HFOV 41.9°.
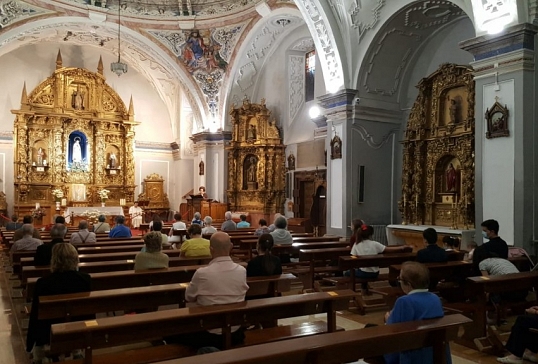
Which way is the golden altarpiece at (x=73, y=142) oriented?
toward the camera

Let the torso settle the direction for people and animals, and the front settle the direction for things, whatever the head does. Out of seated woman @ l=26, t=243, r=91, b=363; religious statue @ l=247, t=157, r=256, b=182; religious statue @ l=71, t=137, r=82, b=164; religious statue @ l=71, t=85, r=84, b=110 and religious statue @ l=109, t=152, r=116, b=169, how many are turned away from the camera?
1

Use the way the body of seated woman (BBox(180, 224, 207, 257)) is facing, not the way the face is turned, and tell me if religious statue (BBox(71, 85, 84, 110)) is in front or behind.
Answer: in front

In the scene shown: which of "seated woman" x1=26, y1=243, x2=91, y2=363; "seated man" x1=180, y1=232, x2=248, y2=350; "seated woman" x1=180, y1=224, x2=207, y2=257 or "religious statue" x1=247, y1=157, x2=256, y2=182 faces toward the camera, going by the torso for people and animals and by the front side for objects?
the religious statue

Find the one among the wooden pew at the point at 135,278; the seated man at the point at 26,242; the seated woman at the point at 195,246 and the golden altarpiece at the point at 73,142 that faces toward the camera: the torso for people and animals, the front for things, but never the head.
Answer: the golden altarpiece

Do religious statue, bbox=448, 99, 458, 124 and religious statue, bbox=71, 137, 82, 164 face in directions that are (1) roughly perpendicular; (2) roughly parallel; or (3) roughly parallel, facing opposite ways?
roughly perpendicular

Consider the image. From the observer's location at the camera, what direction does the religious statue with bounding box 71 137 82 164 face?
facing the viewer

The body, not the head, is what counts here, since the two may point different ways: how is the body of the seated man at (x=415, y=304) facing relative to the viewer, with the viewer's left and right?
facing away from the viewer and to the left of the viewer

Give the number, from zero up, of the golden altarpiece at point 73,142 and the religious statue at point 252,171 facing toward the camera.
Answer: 2

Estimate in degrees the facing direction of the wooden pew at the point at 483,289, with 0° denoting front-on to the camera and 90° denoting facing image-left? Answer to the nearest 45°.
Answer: approximately 135°

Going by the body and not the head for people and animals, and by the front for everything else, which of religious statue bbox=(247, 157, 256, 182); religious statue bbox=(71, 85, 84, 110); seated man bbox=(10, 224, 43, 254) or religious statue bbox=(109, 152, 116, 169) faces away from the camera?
the seated man

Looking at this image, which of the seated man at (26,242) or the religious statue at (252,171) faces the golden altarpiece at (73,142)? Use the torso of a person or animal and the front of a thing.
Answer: the seated man

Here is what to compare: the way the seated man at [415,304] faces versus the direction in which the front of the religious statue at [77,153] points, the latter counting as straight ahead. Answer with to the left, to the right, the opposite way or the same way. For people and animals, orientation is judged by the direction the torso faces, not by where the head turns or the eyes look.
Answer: the opposite way

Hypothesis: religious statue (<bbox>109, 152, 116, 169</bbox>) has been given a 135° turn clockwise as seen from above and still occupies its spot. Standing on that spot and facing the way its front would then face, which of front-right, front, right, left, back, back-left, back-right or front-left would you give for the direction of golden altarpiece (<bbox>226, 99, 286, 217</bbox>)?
back

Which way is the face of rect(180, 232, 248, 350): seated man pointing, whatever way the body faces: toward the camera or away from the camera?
away from the camera

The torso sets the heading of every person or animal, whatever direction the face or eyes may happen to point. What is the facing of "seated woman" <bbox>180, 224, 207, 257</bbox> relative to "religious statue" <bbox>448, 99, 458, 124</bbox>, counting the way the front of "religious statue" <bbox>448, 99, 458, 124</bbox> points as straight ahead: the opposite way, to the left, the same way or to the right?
to the right

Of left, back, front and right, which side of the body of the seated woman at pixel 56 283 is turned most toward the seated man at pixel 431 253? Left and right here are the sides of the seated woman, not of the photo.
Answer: right

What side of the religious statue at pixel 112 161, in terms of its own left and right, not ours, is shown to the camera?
front
